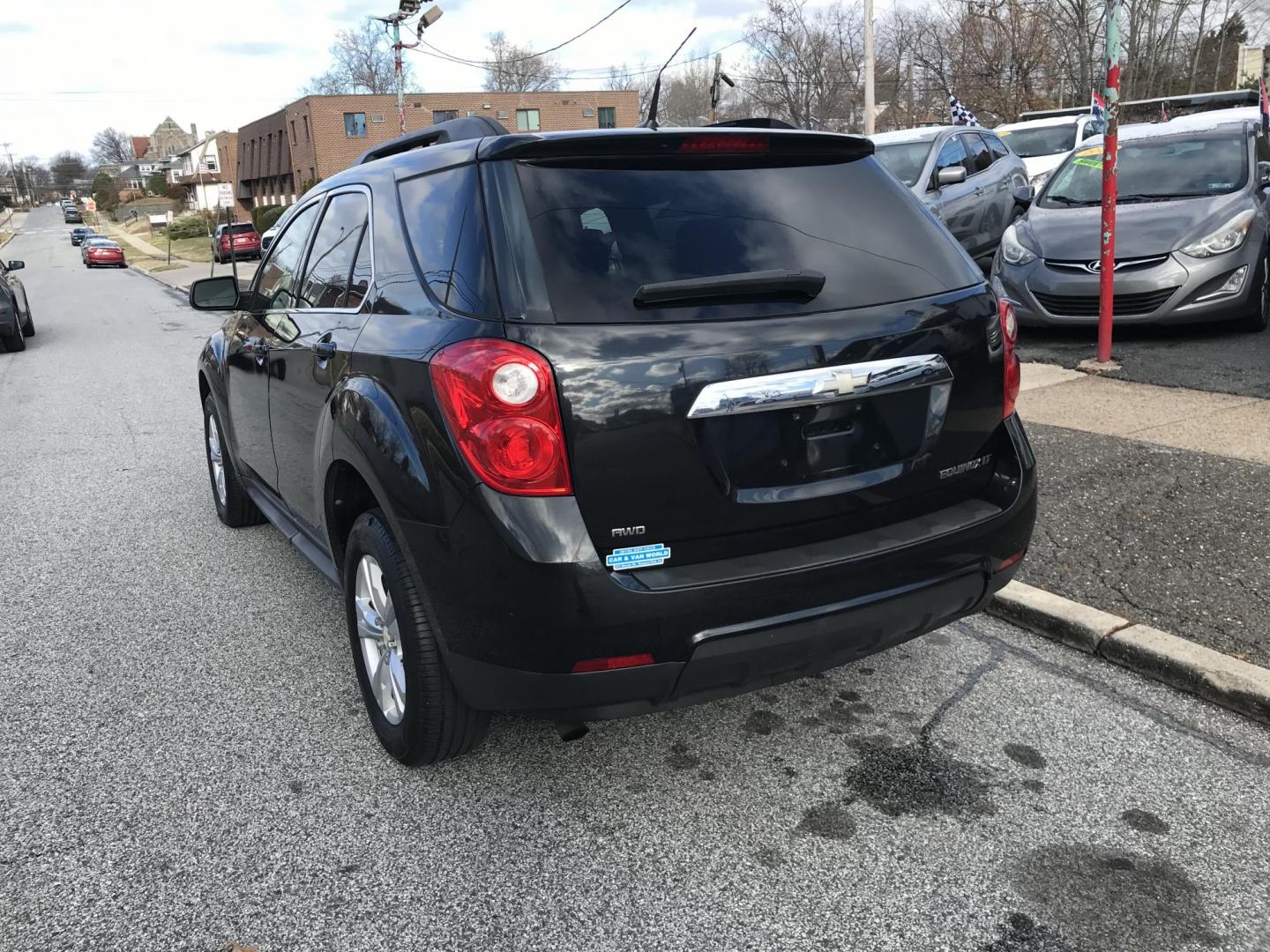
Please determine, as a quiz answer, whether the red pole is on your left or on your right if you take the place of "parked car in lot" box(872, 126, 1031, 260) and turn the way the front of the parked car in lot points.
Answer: on your left

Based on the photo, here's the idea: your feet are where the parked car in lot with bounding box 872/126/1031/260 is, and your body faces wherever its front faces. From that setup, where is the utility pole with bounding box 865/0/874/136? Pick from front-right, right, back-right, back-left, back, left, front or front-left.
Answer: back-right

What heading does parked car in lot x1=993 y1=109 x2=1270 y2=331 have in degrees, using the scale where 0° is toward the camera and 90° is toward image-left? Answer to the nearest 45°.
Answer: approximately 45°

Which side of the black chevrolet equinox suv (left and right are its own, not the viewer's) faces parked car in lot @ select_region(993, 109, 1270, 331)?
right

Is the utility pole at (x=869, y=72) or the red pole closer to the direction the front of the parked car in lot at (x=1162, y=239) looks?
the red pole

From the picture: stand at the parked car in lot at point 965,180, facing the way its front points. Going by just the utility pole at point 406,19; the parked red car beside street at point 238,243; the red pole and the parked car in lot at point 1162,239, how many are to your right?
2

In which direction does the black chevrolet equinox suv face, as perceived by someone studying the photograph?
facing away from the viewer and to the left of the viewer

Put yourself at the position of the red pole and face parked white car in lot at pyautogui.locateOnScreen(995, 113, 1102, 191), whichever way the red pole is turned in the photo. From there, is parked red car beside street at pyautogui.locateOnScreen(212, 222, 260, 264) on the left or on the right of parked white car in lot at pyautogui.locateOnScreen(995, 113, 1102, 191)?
left

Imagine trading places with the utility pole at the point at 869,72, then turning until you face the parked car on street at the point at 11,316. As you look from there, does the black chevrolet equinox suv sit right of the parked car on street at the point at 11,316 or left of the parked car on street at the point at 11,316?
left

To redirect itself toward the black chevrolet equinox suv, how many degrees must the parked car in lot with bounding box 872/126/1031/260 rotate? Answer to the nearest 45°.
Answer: approximately 45° to its left
